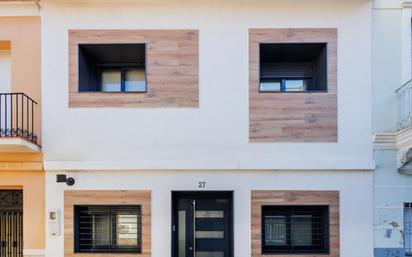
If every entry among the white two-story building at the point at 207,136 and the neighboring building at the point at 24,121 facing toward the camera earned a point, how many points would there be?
2

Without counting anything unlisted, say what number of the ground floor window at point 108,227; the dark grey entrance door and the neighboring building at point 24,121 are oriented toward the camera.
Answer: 3

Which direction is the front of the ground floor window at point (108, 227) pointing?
toward the camera

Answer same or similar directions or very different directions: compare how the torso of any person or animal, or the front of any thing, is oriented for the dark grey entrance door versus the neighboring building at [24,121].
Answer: same or similar directions

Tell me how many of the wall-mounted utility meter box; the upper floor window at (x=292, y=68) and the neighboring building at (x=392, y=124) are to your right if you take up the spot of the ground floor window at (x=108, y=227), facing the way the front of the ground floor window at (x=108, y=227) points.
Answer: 1

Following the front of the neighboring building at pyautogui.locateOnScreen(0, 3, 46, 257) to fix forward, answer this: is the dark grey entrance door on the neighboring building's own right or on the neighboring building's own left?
on the neighboring building's own left

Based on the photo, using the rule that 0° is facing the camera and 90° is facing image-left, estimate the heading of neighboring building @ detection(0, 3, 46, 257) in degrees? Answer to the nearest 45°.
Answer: approximately 0°

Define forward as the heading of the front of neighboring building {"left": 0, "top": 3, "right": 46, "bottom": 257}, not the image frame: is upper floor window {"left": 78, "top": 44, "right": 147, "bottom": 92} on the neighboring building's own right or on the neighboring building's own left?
on the neighboring building's own left

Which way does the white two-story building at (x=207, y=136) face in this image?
toward the camera

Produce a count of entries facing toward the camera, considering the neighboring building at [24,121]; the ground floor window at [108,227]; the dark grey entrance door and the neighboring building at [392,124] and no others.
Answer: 4

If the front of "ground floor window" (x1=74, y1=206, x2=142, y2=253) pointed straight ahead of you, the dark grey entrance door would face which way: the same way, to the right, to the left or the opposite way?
the same way
